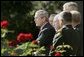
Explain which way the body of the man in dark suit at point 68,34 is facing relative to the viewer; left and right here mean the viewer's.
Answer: facing away from the viewer and to the left of the viewer

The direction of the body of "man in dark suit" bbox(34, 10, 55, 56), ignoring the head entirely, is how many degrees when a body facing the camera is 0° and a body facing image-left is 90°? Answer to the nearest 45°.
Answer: approximately 90°

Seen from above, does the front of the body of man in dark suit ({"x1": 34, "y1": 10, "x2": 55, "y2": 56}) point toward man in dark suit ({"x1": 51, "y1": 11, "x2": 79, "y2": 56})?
no

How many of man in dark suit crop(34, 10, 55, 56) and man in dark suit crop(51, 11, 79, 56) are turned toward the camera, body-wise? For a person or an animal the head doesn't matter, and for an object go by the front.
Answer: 0

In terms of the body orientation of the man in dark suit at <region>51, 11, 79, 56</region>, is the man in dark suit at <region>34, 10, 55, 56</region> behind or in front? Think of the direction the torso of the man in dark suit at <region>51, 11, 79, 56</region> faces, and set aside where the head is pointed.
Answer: in front
